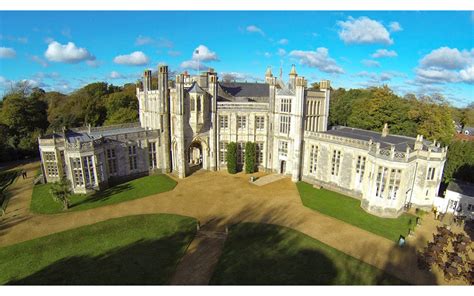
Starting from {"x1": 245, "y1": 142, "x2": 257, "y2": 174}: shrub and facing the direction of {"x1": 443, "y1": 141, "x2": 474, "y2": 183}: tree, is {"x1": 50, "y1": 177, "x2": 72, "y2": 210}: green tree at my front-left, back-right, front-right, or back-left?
back-right

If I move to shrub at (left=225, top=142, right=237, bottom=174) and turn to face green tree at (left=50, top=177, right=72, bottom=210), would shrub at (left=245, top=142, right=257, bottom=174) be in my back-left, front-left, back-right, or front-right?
back-left

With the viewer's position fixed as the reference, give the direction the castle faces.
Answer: facing the viewer

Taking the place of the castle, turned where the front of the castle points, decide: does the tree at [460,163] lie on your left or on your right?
on your left
